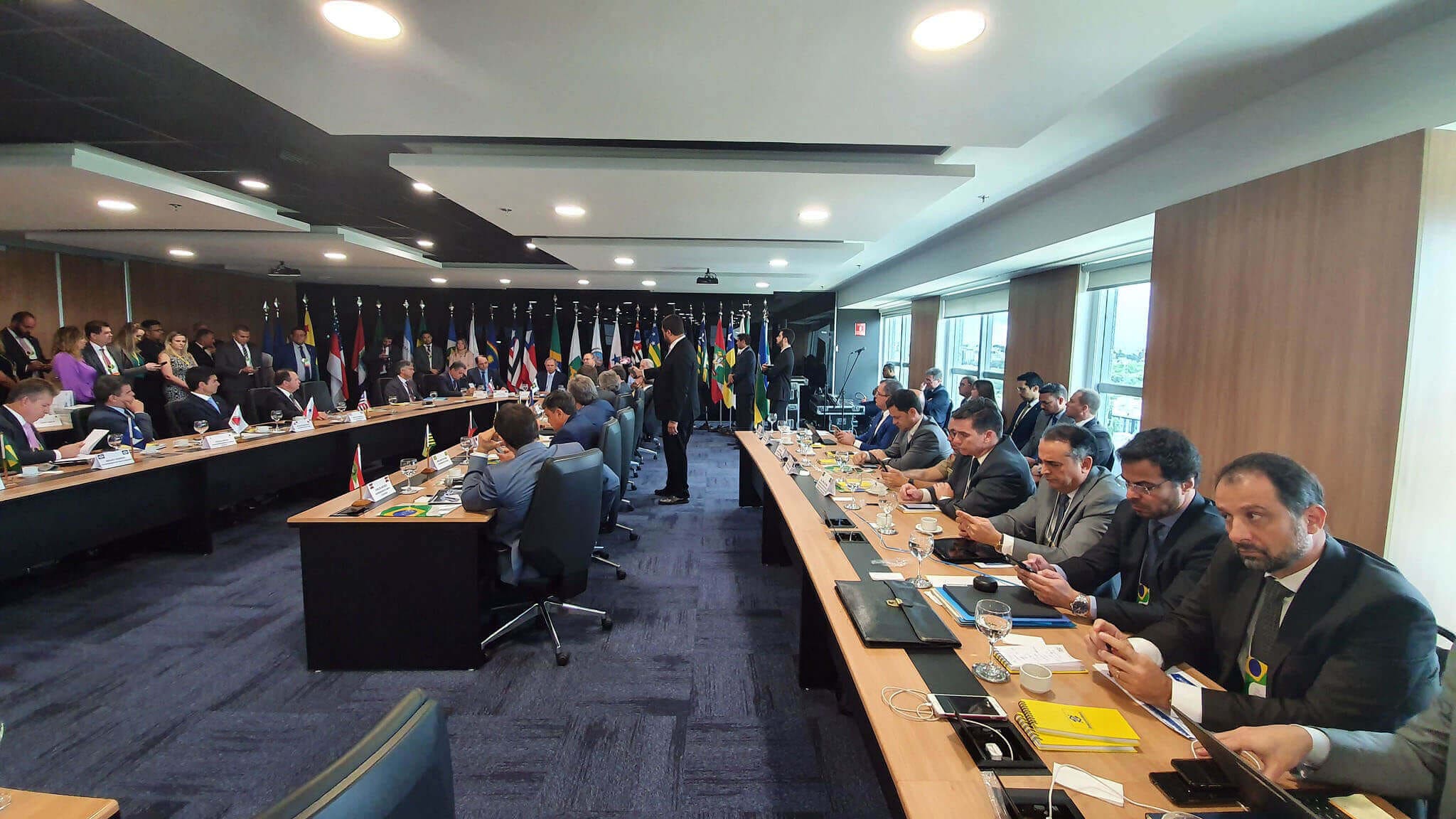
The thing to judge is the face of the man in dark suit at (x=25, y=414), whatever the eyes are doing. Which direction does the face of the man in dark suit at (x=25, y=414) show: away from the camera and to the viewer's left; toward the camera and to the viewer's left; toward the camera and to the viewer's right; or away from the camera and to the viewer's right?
toward the camera and to the viewer's right

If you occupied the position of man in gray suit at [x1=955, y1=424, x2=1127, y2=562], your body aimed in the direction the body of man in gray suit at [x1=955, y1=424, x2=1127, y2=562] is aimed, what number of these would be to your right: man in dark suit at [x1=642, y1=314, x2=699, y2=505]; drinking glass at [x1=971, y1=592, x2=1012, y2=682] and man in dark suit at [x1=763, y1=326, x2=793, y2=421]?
2

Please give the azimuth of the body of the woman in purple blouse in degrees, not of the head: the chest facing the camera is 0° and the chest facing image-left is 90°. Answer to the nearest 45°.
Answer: approximately 270°

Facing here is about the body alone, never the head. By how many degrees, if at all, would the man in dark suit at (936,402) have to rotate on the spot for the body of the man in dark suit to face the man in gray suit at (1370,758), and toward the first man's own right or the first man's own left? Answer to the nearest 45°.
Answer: approximately 45° to the first man's own left

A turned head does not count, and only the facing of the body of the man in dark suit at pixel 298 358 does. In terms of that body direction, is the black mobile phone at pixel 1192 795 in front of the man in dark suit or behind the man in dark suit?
in front

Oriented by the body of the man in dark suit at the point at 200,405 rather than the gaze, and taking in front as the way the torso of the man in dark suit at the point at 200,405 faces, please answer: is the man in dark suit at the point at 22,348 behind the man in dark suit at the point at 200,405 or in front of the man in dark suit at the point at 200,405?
behind

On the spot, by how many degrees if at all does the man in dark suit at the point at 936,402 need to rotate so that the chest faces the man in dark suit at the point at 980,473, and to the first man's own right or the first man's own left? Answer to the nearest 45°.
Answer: approximately 45° to the first man's own left

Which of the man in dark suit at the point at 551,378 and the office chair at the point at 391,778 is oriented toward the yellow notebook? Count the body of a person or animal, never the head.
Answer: the man in dark suit

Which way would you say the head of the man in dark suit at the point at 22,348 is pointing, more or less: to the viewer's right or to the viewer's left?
to the viewer's right

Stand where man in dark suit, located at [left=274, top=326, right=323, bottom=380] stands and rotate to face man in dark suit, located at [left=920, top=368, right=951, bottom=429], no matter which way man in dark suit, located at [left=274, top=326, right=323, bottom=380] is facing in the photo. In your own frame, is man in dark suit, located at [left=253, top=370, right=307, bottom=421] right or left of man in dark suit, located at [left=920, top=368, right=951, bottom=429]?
right

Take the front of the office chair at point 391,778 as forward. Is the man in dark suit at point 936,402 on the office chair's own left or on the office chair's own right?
on the office chair's own right

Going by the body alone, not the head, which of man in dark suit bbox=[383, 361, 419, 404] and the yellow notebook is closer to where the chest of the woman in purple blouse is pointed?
the man in dark suit

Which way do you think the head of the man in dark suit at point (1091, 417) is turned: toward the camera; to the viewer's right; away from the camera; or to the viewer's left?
to the viewer's left
